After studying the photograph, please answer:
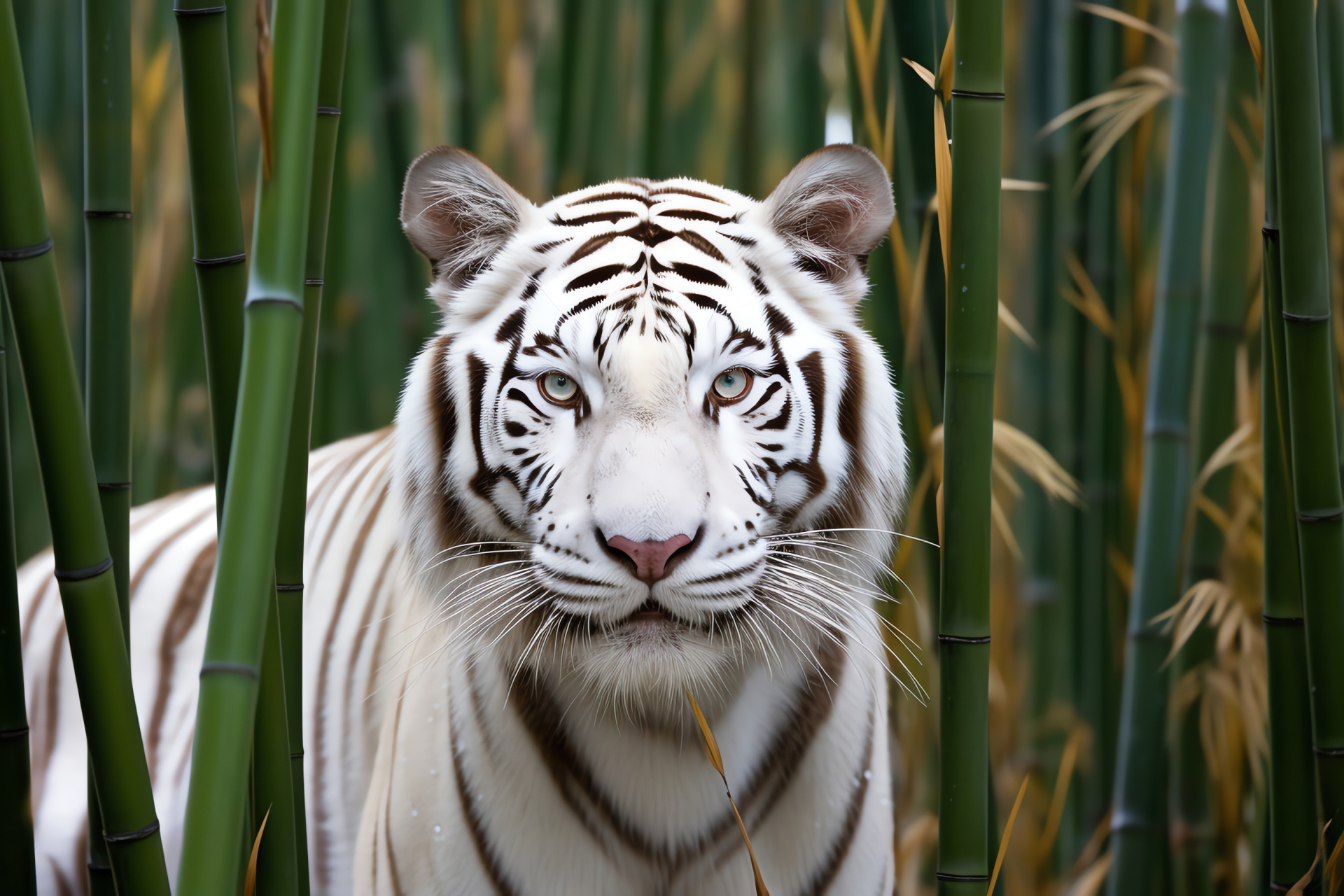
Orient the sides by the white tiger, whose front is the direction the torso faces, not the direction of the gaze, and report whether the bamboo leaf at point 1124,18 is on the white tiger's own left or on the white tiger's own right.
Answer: on the white tiger's own left

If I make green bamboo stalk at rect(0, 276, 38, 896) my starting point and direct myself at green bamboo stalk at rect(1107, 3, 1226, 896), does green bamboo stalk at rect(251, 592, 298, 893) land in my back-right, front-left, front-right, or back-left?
front-right

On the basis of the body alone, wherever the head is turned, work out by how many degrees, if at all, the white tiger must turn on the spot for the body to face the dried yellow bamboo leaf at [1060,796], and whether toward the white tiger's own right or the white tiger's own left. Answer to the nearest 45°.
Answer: approximately 90° to the white tiger's own left

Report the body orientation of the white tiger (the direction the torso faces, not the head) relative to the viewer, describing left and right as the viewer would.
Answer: facing the viewer and to the right of the viewer

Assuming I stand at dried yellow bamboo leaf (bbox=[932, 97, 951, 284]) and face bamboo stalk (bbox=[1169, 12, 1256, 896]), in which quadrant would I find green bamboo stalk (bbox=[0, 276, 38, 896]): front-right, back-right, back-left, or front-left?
back-left
